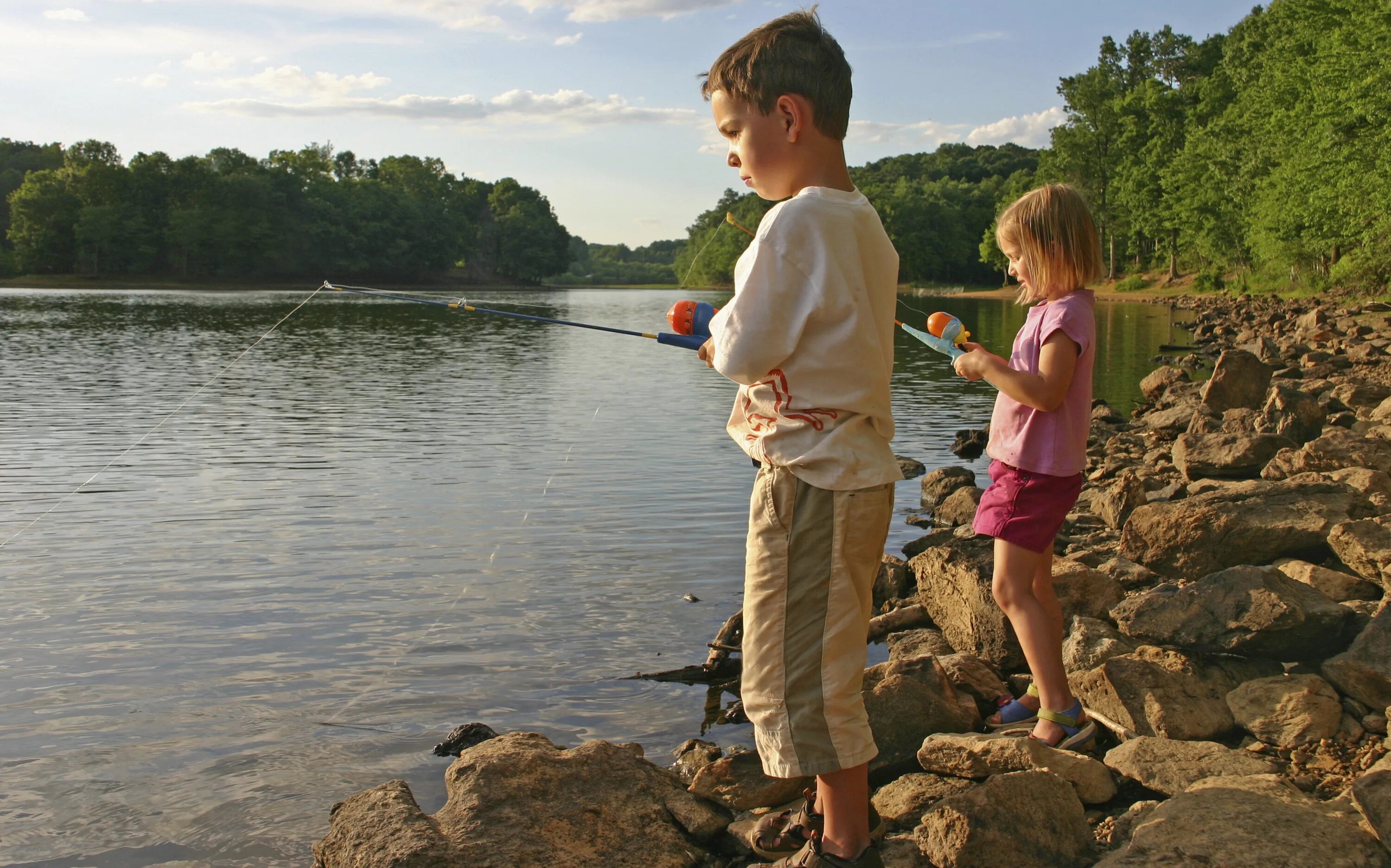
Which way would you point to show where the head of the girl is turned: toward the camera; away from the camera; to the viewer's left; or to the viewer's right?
to the viewer's left

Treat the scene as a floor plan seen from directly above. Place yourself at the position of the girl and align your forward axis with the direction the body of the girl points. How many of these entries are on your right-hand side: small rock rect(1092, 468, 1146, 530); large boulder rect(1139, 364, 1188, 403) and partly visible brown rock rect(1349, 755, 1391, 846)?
2

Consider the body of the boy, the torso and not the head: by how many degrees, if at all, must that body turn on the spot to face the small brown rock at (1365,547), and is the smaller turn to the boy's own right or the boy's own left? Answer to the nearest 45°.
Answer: approximately 135° to the boy's own right

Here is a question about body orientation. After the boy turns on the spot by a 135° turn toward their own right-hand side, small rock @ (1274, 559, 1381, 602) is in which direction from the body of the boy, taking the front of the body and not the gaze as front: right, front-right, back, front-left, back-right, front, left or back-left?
front

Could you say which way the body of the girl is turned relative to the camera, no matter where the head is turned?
to the viewer's left

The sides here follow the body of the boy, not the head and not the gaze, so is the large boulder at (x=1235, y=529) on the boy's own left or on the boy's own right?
on the boy's own right

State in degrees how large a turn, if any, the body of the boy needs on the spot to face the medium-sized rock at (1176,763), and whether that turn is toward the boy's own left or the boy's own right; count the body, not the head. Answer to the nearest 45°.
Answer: approximately 135° to the boy's own right

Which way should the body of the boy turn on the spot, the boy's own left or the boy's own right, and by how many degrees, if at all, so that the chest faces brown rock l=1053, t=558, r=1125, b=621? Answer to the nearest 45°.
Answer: approximately 135° to the boy's own right

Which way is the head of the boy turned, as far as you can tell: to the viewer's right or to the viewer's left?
to the viewer's left

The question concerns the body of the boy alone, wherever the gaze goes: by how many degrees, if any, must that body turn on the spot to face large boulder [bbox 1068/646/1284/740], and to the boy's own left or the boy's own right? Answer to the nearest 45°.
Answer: approximately 135° to the boy's own right

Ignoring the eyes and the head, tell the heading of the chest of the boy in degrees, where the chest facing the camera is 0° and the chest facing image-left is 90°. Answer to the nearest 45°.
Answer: approximately 90°
